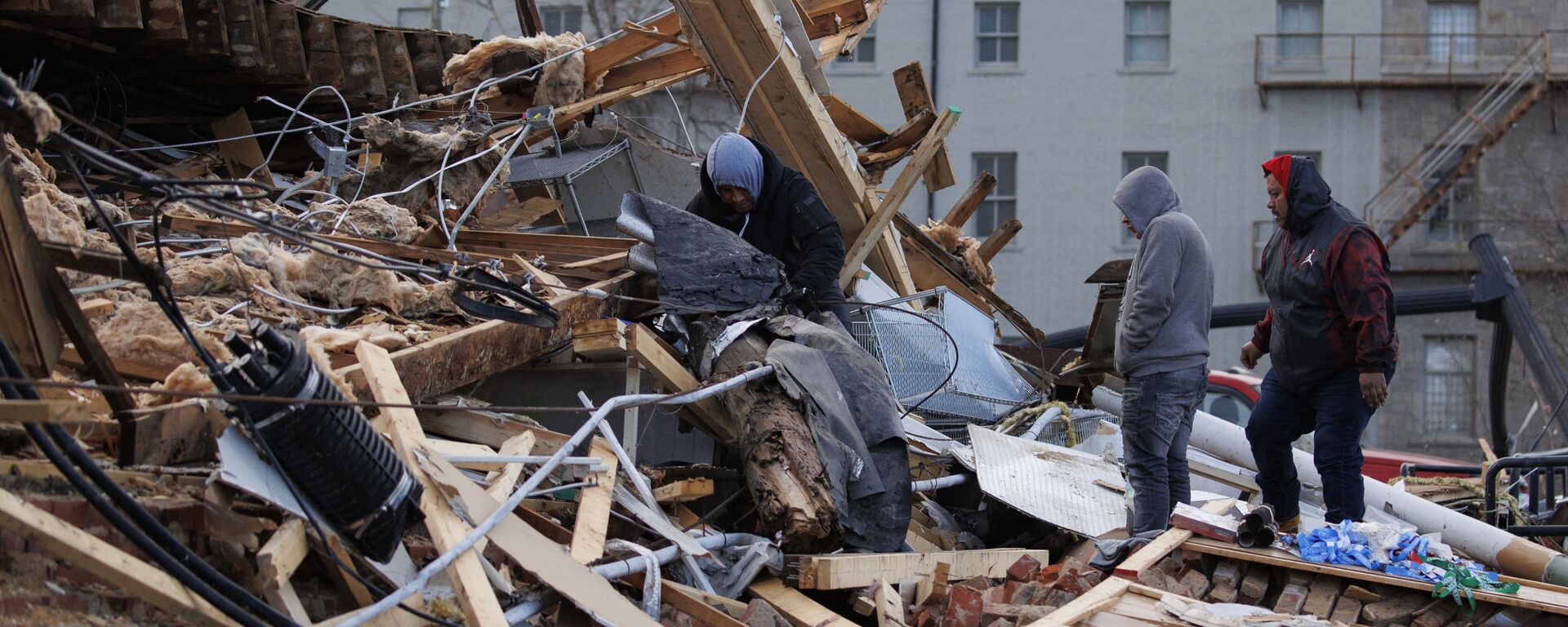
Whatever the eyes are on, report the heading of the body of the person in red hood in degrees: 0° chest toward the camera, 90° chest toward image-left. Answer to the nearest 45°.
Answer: approximately 45°

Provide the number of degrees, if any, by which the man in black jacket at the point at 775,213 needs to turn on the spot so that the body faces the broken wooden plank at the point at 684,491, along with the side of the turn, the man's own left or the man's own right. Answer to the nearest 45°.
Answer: approximately 45° to the man's own left

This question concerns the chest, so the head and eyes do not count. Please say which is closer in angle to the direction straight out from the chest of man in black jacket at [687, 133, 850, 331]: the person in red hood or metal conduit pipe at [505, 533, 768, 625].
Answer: the metal conduit pipe

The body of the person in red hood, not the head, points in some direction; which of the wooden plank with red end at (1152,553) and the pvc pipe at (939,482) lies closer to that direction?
the wooden plank with red end

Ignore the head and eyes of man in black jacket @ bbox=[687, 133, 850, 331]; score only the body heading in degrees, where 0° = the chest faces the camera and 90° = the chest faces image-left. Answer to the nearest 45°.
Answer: approximately 45°

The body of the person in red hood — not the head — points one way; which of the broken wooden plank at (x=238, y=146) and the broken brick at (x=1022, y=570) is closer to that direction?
the broken brick

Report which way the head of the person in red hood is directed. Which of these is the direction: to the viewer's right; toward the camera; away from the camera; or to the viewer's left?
to the viewer's left
